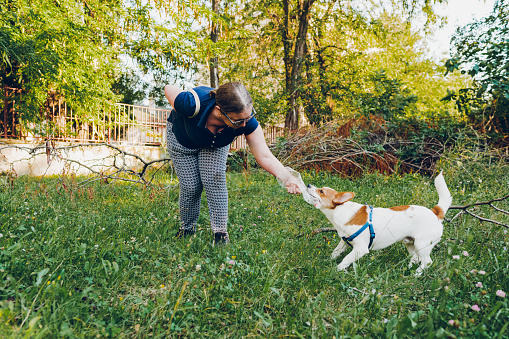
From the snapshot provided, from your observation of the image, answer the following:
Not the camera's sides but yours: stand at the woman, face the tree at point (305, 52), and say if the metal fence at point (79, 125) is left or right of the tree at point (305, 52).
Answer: left

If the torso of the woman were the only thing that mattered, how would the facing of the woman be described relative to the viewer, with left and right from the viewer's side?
facing the viewer and to the right of the viewer

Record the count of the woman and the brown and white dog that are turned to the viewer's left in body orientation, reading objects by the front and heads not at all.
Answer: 1

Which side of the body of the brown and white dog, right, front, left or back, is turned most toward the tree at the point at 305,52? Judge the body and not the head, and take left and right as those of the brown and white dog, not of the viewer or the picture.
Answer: right

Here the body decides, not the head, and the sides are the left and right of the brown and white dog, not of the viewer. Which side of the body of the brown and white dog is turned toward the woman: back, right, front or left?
front

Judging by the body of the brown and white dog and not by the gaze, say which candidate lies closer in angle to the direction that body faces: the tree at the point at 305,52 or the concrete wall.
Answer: the concrete wall

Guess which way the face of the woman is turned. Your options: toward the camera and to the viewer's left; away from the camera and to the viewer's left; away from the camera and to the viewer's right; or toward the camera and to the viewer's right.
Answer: toward the camera and to the viewer's right

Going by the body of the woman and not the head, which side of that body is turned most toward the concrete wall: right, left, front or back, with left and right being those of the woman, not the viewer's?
back

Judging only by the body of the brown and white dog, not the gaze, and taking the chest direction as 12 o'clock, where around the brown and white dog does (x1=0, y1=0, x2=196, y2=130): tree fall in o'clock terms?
The tree is roughly at 1 o'clock from the brown and white dog.

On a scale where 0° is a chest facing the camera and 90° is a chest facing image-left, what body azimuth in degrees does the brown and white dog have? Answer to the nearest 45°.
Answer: approximately 90°

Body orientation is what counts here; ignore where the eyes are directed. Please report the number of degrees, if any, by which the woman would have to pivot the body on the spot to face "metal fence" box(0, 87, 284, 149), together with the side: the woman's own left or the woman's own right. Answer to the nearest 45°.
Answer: approximately 180°

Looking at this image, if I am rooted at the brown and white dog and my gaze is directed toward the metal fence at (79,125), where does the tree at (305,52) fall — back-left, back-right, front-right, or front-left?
front-right
